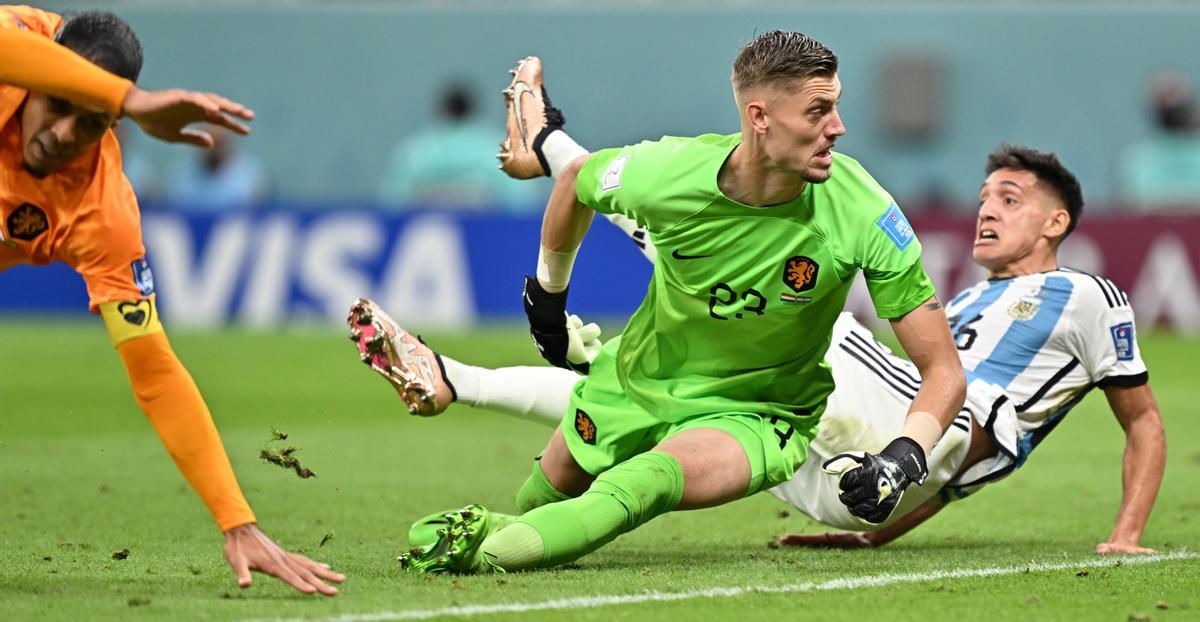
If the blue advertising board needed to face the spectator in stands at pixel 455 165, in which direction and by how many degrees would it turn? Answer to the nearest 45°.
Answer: approximately 135° to its left

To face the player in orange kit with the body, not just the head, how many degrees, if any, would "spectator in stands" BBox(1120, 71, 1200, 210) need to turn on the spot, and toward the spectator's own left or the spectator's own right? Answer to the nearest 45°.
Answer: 0° — they already face them

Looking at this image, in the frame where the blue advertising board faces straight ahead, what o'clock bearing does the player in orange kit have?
The player in orange kit is roughly at 12 o'clock from the blue advertising board.

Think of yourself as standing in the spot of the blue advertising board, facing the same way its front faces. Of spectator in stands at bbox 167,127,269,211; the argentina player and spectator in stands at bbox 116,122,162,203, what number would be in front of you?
1

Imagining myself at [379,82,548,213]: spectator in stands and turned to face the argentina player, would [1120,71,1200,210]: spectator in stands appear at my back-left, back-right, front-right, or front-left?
front-left

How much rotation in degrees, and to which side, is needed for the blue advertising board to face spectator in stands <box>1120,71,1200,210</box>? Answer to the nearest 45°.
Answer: approximately 90° to its left

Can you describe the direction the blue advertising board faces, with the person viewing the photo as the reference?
facing the viewer

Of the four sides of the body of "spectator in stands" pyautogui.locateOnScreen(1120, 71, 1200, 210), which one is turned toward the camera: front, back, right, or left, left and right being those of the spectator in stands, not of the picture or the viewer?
front

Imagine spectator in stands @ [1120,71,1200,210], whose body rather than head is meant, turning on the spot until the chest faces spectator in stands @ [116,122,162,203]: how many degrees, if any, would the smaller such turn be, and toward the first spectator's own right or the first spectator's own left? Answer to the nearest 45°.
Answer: approximately 90° to the first spectator's own right

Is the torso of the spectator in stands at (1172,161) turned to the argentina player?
yes

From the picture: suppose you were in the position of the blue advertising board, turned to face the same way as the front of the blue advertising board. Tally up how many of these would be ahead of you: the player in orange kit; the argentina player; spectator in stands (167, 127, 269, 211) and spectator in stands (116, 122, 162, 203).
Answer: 2

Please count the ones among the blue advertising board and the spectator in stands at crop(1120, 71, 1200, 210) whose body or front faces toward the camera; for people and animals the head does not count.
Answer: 2

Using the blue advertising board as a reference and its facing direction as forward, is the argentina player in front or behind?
in front
